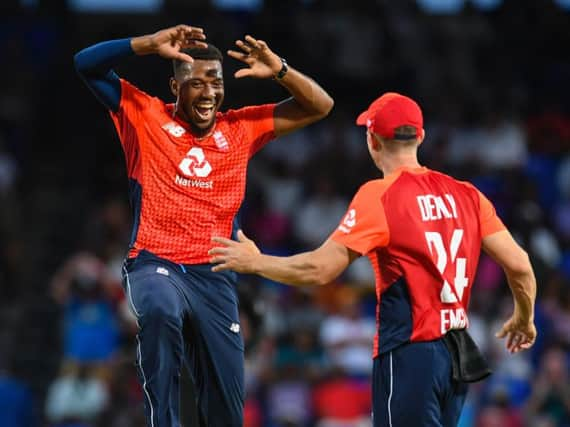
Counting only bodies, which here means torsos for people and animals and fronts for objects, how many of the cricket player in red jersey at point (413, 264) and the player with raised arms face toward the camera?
1

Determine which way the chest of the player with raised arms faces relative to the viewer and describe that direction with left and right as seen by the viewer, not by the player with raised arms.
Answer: facing the viewer

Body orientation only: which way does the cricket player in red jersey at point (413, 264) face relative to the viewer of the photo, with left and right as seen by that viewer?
facing away from the viewer and to the left of the viewer

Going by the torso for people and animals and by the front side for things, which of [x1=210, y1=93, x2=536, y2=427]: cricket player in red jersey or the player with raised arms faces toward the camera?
the player with raised arms

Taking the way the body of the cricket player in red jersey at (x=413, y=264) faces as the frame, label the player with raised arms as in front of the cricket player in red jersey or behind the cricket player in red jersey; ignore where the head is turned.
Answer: in front

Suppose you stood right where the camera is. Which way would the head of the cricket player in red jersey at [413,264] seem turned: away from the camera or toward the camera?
away from the camera

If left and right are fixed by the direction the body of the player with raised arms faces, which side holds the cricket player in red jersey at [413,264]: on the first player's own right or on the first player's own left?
on the first player's own left

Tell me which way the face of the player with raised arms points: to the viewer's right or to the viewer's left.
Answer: to the viewer's right
